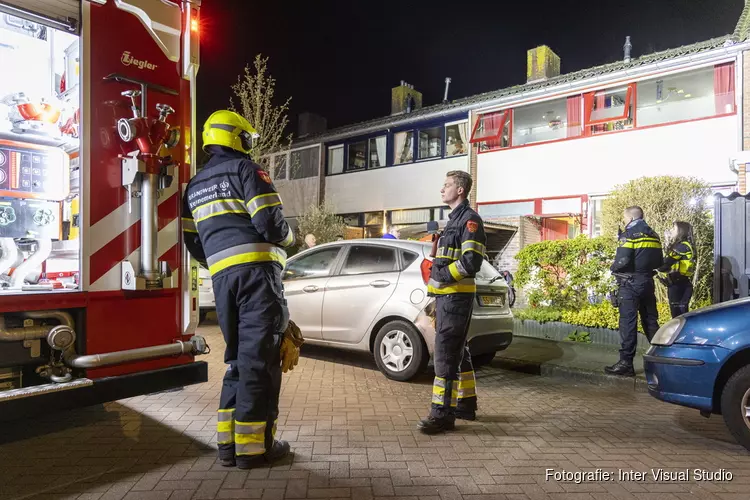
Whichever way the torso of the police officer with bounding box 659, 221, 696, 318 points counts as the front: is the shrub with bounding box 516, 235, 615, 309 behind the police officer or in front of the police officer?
in front

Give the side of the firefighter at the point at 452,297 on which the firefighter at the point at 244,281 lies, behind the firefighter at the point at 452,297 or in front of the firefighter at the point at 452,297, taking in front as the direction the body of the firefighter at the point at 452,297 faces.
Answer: in front

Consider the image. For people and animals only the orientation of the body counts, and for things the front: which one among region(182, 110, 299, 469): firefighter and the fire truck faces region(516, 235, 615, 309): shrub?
the firefighter

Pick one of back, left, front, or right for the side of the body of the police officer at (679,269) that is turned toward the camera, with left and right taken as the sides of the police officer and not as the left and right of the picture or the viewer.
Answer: left

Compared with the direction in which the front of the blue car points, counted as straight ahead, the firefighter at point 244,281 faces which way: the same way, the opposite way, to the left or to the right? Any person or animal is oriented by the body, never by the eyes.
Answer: to the right

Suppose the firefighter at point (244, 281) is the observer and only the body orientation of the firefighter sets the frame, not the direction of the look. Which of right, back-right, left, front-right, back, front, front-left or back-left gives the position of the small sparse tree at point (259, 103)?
front-left

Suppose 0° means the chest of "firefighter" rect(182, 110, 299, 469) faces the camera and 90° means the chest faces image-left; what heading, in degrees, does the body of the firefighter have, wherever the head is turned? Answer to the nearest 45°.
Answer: approximately 225°

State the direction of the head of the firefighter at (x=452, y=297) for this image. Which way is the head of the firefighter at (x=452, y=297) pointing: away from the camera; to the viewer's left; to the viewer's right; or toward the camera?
to the viewer's left

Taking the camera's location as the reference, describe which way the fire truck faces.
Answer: facing away from the viewer and to the left of the viewer

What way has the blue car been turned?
to the viewer's left

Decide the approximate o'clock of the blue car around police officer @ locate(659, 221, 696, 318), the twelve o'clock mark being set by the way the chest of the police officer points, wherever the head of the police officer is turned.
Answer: The blue car is roughly at 9 o'clock from the police officer.

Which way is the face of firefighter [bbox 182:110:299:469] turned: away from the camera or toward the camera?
away from the camera

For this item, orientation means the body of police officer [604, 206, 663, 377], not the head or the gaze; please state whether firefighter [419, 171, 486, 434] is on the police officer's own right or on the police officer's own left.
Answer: on the police officer's own left
